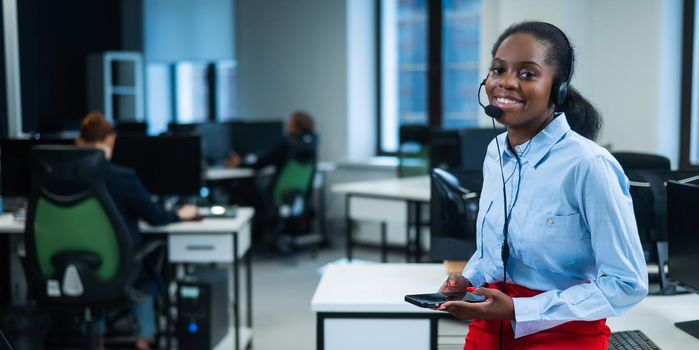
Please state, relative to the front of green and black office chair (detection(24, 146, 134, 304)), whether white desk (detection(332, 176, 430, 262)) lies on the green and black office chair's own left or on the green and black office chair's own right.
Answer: on the green and black office chair's own right

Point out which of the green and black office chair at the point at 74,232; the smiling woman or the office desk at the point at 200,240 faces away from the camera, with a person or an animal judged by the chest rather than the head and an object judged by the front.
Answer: the green and black office chair

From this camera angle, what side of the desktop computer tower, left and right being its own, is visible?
front

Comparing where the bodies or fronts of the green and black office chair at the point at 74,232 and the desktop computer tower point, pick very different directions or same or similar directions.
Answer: very different directions

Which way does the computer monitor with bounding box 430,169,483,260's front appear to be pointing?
toward the camera

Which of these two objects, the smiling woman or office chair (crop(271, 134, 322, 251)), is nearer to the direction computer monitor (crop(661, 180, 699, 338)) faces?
the smiling woman

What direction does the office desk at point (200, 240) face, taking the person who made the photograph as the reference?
facing the viewer

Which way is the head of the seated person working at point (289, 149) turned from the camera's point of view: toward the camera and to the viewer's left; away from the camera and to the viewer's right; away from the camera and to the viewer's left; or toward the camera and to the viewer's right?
away from the camera and to the viewer's left

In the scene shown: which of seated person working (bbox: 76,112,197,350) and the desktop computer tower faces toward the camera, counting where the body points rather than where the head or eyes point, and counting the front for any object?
the desktop computer tower

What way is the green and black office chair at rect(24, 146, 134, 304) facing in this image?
away from the camera

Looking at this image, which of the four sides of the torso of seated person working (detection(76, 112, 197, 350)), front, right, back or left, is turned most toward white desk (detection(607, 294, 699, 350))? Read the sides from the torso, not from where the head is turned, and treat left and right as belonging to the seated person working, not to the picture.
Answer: right

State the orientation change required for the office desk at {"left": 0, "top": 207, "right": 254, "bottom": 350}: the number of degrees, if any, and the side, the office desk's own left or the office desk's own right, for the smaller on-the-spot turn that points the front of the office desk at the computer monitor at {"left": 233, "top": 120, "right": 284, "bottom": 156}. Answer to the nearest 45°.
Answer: approximately 180°

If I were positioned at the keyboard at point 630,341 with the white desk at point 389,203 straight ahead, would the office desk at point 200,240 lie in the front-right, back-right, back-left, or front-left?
front-left
